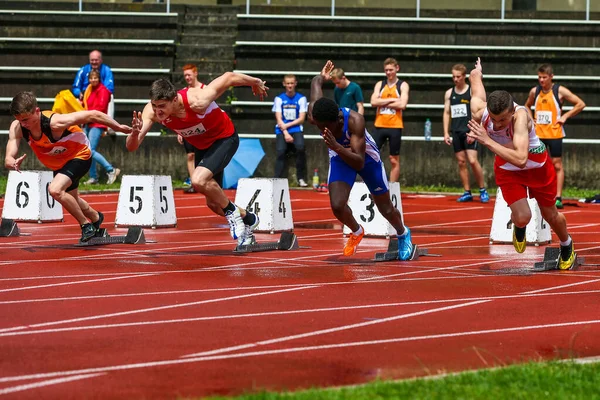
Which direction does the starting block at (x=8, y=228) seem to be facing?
to the viewer's left

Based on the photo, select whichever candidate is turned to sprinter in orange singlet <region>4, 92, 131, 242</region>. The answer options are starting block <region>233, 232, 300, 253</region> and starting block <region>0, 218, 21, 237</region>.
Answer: starting block <region>233, 232, 300, 253</region>

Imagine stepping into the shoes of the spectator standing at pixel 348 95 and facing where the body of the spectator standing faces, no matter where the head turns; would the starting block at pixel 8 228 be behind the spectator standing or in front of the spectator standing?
in front

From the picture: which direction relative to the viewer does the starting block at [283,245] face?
to the viewer's left

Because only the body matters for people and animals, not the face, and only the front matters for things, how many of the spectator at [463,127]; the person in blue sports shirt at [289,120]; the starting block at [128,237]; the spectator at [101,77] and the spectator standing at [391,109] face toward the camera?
4

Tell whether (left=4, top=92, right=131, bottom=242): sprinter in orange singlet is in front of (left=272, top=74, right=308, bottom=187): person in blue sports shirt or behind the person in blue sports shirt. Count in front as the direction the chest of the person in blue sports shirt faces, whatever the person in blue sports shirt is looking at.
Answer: in front

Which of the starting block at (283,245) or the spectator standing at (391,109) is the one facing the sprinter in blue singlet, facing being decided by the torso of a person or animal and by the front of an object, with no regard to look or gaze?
the spectator standing

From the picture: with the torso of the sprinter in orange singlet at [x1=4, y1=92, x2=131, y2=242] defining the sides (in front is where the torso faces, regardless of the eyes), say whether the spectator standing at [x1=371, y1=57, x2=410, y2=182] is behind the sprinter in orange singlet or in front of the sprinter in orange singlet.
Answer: behind

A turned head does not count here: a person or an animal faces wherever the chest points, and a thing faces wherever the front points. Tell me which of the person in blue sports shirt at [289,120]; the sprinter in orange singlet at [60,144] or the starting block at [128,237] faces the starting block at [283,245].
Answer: the person in blue sports shirt
